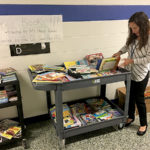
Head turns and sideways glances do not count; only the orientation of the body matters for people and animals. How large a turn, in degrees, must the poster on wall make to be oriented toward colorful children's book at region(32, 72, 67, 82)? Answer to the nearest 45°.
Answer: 0° — it already faces it

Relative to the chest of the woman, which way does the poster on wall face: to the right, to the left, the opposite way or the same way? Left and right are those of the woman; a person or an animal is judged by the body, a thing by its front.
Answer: to the left

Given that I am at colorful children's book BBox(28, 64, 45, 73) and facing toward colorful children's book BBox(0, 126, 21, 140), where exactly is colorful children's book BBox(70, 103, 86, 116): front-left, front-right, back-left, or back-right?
back-left

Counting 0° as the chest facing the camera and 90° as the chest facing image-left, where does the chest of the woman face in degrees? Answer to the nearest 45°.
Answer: approximately 45°

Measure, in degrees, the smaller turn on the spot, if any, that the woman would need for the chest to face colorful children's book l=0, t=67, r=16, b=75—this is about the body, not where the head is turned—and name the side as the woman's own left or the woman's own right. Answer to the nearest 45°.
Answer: approximately 45° to the woman's own right

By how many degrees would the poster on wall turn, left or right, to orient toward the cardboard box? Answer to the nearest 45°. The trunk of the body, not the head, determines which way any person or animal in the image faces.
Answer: approximately 90° to its left

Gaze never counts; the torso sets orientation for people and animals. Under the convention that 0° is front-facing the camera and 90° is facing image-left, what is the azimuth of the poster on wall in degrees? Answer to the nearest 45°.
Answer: approximately 0°
